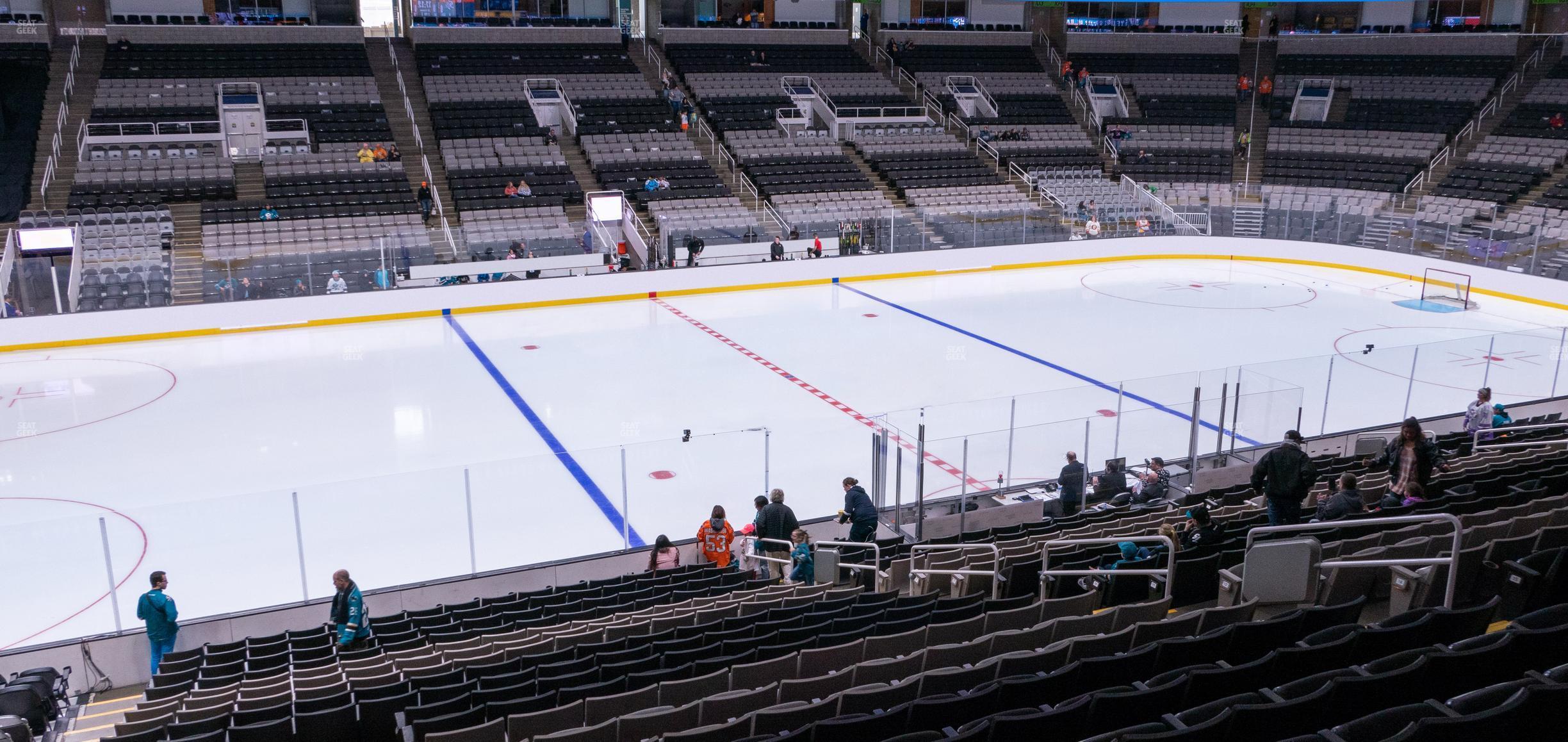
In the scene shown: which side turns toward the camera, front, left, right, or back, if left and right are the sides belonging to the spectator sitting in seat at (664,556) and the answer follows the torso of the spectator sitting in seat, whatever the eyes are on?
back

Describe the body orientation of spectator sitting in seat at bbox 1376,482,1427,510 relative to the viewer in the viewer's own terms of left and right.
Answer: facing away from the viewer and to the left of the viewer

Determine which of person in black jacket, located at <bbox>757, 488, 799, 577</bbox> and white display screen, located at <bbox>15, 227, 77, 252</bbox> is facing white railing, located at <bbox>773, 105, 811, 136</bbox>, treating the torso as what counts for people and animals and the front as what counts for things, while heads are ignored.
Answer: the person in black jacket

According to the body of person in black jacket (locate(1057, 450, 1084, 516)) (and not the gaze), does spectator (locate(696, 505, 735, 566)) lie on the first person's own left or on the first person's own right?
on the first person's own left

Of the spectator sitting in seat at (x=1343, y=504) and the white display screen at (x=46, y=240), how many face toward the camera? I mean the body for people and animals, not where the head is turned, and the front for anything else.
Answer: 1

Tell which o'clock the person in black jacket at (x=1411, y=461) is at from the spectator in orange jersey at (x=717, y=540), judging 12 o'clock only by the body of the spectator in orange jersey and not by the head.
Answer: The person in black jacket is roughly at 4 o'clock from the spectator in orange jersey.

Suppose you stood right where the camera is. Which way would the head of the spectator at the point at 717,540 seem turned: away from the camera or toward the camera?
away from the camera

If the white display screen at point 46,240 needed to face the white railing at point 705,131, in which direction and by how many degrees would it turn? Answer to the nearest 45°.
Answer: approximately 90° to its left

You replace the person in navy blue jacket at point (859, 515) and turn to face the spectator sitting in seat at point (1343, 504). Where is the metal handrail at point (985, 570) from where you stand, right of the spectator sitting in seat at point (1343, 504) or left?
right

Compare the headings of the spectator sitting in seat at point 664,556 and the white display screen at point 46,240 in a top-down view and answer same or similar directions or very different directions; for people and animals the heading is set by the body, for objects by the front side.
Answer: very different directions

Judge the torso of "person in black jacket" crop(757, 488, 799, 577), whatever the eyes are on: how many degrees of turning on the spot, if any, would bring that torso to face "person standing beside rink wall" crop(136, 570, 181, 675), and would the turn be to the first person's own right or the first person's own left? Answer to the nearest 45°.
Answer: approximately 135° to the first person's own left

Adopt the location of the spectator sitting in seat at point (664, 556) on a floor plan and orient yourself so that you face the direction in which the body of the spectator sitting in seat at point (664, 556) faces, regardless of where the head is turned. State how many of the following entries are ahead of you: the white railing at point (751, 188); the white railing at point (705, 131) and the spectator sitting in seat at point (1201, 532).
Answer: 2

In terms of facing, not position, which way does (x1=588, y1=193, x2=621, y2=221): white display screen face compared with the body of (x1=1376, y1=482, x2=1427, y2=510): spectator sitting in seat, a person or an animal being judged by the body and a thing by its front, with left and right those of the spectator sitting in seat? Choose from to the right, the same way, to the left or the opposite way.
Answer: the opposite way

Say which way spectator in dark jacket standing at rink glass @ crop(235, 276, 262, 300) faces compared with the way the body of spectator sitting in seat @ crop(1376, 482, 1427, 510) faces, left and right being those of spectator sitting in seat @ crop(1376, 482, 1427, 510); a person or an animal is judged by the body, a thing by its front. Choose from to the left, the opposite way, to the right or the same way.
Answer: the opposite way

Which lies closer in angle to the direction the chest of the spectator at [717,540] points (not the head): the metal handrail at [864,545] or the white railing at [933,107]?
the white railing
